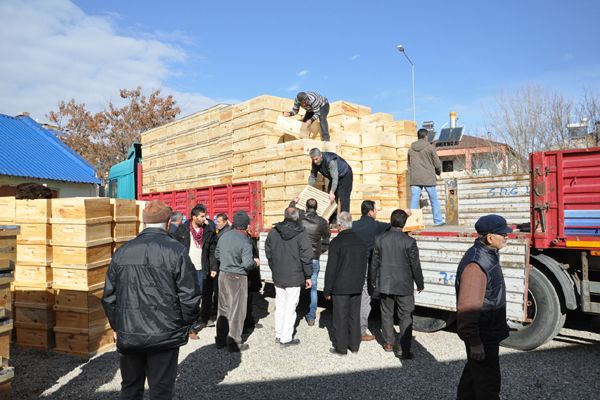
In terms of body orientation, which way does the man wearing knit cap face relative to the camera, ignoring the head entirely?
away from the camera

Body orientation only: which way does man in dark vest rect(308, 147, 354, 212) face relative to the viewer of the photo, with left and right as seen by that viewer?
facing the viewer and to the left of the viewer

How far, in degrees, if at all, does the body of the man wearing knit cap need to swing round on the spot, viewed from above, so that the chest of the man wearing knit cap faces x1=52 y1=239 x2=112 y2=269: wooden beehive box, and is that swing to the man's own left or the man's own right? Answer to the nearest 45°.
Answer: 0° — they already face it

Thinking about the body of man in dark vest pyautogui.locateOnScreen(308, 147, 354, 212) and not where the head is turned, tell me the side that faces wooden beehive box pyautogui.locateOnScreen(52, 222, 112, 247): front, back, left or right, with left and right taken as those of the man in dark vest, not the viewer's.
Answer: front

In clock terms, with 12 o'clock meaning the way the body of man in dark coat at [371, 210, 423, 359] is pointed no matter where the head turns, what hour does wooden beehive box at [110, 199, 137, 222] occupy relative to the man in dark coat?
The wooden beehive box is roughly at 9 o'clock from the man in dark coat.

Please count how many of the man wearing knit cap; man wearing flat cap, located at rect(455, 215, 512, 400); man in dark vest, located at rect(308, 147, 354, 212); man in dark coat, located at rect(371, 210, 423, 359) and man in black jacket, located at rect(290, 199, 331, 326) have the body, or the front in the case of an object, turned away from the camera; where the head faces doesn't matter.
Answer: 3

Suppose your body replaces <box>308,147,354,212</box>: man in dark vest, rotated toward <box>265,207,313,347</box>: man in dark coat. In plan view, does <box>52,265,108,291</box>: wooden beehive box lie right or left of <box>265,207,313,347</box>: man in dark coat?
right

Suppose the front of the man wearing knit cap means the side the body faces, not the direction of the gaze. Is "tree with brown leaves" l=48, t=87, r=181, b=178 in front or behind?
in front

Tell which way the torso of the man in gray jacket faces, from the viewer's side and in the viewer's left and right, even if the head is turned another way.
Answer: facing away from the viewer and to the right of the viewer

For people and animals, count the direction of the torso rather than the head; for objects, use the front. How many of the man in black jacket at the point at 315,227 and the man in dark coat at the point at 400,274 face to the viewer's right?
0

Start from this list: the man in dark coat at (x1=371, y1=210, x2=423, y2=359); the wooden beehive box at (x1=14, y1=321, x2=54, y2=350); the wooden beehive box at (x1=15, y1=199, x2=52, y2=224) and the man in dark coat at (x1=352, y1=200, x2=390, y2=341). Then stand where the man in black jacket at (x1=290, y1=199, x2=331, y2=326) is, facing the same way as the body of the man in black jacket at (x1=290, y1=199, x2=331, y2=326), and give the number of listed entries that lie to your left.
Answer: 2

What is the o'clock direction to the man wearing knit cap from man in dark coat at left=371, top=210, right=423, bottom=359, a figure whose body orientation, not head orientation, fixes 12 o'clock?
The man wearing knit cap is roughly at 7 o'clock from the man in dark coat.

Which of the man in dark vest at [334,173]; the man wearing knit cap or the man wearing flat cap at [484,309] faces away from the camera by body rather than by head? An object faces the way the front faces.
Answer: the man wearing knit cap

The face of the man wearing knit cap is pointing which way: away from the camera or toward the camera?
away from the camera

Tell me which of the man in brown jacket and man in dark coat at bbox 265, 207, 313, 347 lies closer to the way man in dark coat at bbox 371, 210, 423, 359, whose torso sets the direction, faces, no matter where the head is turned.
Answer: the man in brown jacket

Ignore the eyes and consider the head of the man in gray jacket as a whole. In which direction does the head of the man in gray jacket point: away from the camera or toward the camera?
away from the camera

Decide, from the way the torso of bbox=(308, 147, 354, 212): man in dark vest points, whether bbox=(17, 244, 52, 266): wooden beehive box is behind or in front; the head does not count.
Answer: in front
